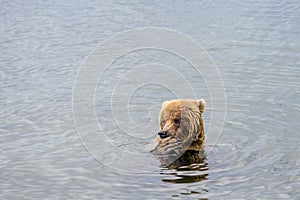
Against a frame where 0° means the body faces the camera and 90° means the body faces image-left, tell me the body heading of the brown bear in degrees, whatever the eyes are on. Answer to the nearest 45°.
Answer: approximately 45°
